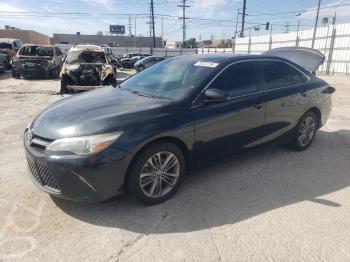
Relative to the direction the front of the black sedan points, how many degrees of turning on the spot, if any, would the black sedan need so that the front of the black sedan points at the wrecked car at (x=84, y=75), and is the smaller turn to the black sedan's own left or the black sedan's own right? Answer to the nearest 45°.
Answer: approximately 90° to the black sedan's own right

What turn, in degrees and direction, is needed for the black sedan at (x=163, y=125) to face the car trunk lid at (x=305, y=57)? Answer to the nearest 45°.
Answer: approximately 180°

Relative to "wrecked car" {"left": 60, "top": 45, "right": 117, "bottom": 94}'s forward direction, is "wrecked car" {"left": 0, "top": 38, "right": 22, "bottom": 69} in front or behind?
behind

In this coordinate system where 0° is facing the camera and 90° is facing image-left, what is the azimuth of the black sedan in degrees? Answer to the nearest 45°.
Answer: approximately 45°

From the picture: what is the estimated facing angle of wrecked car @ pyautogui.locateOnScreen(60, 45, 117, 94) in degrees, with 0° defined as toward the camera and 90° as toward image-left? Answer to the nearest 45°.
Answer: approximately 0°

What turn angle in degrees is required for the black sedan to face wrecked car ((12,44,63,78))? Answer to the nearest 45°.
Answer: approximately 90° to its right

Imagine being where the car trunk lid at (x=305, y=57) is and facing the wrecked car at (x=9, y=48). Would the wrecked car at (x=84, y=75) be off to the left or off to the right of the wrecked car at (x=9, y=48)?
left

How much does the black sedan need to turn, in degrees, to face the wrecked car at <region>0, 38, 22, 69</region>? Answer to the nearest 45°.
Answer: approximately 90° to its right

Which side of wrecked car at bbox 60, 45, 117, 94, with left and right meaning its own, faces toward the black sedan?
front

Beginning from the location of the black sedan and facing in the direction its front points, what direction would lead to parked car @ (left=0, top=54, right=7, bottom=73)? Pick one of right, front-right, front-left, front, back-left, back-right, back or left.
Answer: right

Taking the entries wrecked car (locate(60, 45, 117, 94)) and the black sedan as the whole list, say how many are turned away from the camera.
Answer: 0

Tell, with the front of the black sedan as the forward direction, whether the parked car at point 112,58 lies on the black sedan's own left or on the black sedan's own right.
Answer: on the black sedan's own right
